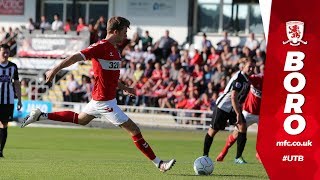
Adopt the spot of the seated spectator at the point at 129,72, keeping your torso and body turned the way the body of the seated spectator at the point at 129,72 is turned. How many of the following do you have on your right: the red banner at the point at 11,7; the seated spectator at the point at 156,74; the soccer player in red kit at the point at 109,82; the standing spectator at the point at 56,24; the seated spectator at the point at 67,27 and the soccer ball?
3

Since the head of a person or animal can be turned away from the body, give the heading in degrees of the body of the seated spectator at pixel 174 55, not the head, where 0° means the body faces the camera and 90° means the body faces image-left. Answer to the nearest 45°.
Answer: approximately 0°

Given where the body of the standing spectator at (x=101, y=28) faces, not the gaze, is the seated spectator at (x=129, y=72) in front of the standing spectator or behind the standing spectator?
in front

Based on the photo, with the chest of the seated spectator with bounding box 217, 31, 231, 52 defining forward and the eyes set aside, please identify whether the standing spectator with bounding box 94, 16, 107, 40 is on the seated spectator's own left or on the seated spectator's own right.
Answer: on the seated spectator's own right

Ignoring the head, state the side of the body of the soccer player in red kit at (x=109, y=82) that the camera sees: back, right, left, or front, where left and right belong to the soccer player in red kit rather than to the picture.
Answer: right

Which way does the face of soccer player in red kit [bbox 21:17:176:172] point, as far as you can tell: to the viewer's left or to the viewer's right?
to the viewer's right

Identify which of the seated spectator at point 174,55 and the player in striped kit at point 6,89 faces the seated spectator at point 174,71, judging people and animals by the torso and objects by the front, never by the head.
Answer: the seated spectator at point 174,55

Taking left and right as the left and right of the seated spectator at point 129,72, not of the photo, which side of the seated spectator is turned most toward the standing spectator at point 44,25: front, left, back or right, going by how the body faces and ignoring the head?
right

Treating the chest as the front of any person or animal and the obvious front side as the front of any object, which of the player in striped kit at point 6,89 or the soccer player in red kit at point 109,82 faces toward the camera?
the player in striped kit

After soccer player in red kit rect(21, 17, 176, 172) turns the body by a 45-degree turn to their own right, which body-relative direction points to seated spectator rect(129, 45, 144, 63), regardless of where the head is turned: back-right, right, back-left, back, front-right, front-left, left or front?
back-left

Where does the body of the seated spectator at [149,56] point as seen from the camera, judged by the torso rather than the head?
toward the camera

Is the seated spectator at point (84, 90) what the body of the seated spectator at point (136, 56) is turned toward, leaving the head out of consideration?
no

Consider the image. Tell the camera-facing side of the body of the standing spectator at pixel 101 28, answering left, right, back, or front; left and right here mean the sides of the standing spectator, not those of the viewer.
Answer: front

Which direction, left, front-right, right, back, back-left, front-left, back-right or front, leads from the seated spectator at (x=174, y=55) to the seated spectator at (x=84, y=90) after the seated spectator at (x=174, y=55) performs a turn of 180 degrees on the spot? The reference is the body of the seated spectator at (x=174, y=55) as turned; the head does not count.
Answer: left

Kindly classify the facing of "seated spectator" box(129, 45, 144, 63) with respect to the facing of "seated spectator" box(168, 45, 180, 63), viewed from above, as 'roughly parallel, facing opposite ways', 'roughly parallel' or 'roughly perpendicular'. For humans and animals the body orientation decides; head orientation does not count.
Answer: roughly parallel
